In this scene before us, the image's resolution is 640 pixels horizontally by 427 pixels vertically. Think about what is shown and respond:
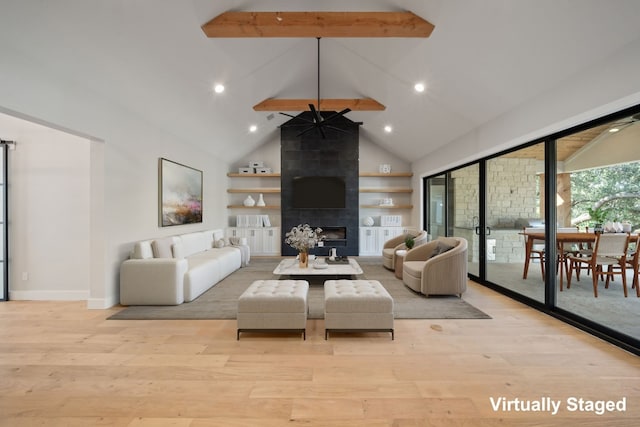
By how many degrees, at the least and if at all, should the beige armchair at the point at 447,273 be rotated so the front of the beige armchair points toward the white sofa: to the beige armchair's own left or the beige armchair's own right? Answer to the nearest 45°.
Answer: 0° — it already faces it

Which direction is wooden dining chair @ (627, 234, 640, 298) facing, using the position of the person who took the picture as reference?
facing away from the viewer and to the left of the viewer

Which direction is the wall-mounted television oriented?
toward the camera

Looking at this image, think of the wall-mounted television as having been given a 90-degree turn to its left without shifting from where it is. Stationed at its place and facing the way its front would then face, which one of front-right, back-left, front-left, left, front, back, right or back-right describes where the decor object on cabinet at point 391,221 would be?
front

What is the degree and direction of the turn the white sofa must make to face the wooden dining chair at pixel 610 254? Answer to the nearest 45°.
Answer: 0° — it already faces it

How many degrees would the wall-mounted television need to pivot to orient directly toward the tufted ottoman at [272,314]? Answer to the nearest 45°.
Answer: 0° — it already faces it

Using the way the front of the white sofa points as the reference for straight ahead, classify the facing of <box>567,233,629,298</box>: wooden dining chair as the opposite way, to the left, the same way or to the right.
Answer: to the left

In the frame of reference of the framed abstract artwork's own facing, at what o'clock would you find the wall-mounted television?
The wall-mounted television is roughly at 10 o'clock from the framed abstract artwork.

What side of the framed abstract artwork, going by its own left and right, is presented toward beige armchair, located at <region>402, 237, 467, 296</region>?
front

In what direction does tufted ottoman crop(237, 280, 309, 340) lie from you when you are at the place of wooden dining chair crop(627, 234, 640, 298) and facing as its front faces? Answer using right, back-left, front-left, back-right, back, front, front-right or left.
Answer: left

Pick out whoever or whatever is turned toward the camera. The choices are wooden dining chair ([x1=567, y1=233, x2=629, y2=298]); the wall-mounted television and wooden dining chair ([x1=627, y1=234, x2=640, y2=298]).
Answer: the wall-mounted television

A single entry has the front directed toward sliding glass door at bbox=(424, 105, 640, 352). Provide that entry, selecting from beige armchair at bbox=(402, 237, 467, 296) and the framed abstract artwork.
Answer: the framed abstract artwork

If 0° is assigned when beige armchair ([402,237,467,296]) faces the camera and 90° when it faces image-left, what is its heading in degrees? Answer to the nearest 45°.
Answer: approximately 45°

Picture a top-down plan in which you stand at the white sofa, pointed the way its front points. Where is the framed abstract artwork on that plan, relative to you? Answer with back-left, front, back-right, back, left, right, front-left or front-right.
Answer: back-left

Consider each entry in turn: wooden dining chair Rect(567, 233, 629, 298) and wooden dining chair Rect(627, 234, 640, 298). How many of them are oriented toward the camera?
0
